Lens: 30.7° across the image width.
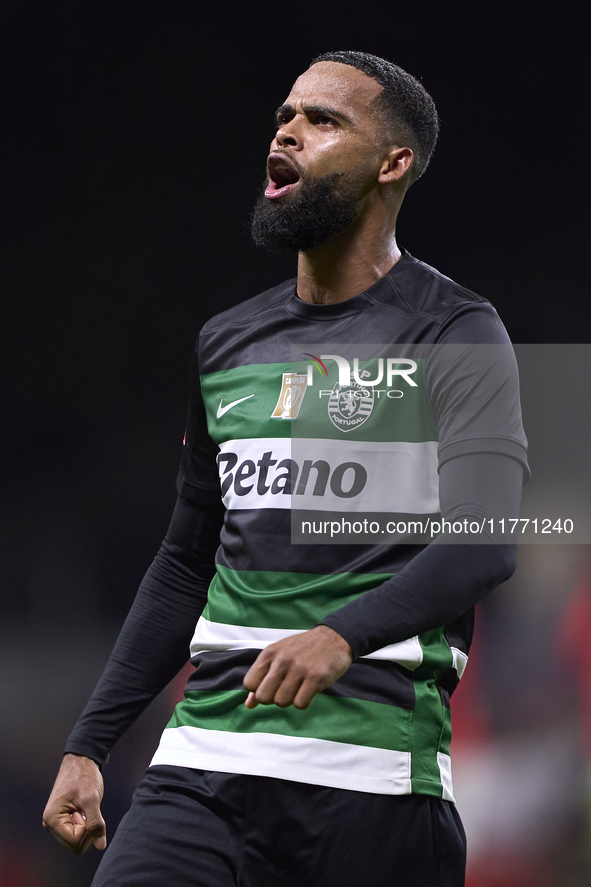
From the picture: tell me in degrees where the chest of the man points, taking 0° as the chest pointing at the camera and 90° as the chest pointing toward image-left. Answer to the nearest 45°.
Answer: approximately 45°

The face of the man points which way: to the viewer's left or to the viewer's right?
to the viewer's left
